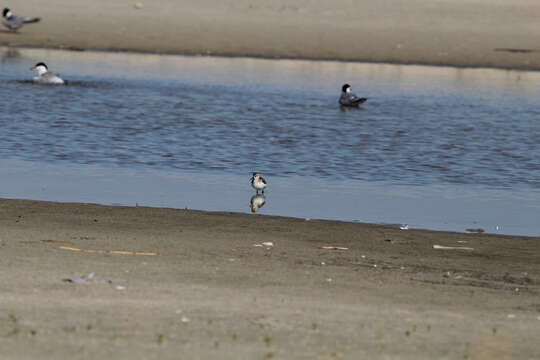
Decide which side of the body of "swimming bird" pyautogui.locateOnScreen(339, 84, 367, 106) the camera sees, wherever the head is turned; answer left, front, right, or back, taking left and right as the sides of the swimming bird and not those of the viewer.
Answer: left

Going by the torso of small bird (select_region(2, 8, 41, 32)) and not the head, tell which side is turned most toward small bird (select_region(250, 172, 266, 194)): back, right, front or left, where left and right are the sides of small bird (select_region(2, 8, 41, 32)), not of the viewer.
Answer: left

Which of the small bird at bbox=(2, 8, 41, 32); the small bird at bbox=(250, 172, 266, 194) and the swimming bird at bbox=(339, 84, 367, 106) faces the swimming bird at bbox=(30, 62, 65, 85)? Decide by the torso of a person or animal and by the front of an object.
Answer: the swimming bird at bbox=(339, 84, 367, 106)

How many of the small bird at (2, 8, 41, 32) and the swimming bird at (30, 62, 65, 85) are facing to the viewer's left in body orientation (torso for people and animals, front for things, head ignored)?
2

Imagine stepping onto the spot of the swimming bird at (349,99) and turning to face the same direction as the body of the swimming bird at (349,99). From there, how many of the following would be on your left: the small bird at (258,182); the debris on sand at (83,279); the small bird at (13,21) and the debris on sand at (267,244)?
3

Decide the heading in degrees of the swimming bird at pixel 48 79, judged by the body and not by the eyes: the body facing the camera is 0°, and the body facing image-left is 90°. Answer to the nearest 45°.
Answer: approximately 90°

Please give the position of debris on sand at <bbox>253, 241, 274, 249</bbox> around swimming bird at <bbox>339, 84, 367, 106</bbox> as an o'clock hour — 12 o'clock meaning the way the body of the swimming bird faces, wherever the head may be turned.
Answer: The debris on sand is roughly at 9 o'clock from the swimming bird.

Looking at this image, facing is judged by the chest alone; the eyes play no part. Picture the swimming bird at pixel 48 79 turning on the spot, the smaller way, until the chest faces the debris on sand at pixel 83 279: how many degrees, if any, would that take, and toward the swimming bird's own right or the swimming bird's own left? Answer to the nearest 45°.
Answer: approximately 90° to the swimming bird's own left

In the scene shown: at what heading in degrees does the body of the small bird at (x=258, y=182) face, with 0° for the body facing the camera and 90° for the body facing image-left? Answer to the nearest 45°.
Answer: approximately 45°

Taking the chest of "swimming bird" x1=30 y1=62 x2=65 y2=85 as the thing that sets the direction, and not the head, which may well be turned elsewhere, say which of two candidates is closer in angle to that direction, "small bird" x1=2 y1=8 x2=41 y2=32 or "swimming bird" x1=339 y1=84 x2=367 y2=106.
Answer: the small bird

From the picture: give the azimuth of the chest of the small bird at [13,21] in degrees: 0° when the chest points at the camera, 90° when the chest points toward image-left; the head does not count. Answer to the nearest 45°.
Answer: approximately 90°

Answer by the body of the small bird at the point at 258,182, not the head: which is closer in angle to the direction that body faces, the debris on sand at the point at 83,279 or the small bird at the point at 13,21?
the debris on sand
